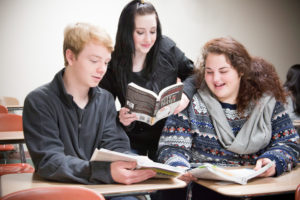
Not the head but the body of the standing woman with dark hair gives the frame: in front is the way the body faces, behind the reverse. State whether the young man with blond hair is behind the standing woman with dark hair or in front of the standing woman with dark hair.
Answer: in front

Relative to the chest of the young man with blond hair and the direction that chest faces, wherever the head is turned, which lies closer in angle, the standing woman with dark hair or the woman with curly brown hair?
the woman with curly brown hair

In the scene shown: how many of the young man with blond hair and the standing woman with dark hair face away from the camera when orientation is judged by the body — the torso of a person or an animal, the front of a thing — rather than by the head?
0

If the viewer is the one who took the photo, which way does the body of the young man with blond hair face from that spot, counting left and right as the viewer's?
facing the viewer and to the right of the viewer

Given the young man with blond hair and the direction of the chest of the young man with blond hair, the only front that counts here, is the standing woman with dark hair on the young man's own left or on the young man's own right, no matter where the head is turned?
on the young man's own left

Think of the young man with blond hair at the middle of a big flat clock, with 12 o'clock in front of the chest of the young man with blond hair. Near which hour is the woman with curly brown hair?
The woman with curly brown hair is roughly at 10 o'clock from the young man with blond hair.

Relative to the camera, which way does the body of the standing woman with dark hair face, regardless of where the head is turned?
toward the camera

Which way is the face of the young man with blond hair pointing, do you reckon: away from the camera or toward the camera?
toward the camera
